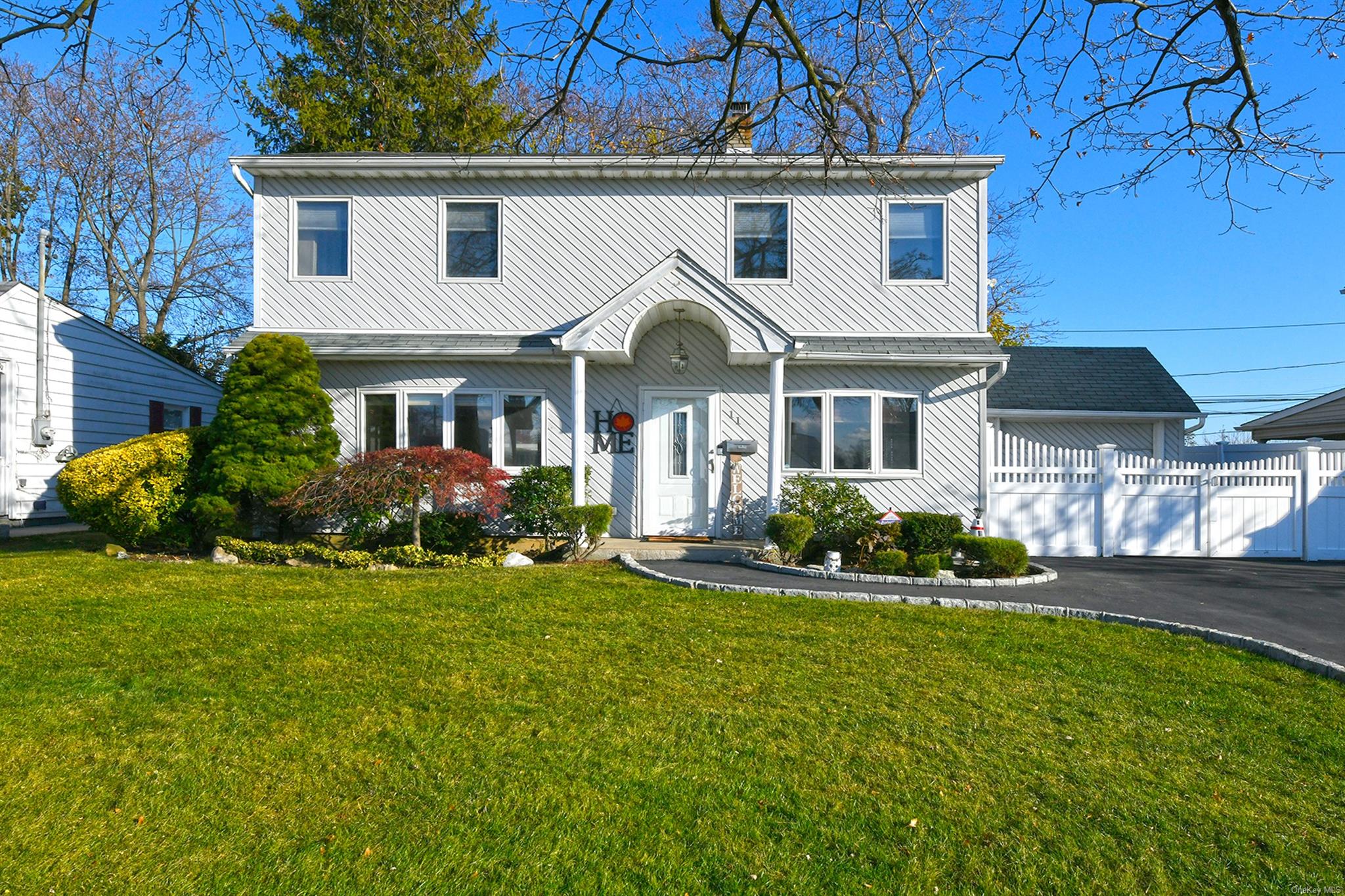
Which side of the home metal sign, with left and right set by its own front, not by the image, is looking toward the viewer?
front

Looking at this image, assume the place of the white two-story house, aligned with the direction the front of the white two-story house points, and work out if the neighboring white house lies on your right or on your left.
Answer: on your right

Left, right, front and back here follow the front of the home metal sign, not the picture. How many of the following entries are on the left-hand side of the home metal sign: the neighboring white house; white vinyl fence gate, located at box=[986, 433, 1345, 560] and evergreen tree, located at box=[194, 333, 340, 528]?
1

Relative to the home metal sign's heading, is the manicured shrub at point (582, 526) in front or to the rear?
in front

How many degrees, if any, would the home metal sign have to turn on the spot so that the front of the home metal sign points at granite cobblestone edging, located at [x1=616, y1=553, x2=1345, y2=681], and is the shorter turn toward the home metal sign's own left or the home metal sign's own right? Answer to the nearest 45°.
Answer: approximately 45° to the home metal sign's own left

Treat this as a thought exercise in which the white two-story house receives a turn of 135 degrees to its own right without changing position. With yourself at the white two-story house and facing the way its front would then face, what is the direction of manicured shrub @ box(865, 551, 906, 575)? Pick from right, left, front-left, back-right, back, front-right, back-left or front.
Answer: back

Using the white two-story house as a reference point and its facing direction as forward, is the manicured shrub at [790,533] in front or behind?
in front

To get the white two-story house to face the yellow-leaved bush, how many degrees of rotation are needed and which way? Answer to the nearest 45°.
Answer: approximately 90° to its right

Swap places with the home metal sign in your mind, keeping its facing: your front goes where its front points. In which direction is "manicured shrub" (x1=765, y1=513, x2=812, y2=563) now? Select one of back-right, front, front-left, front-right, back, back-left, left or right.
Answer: front-left

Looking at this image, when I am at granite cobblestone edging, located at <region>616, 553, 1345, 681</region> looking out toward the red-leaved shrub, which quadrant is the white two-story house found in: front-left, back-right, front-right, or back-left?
front-right

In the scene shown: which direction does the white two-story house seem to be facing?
toward the camera

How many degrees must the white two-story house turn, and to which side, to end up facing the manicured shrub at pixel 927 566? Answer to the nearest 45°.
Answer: approximately 45° to its left

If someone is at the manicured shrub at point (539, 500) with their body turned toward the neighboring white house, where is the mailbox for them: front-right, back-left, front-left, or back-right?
back-right

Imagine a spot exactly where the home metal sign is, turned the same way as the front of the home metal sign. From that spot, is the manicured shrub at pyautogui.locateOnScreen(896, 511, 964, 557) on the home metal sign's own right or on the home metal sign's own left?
on the home metal sign's own left
